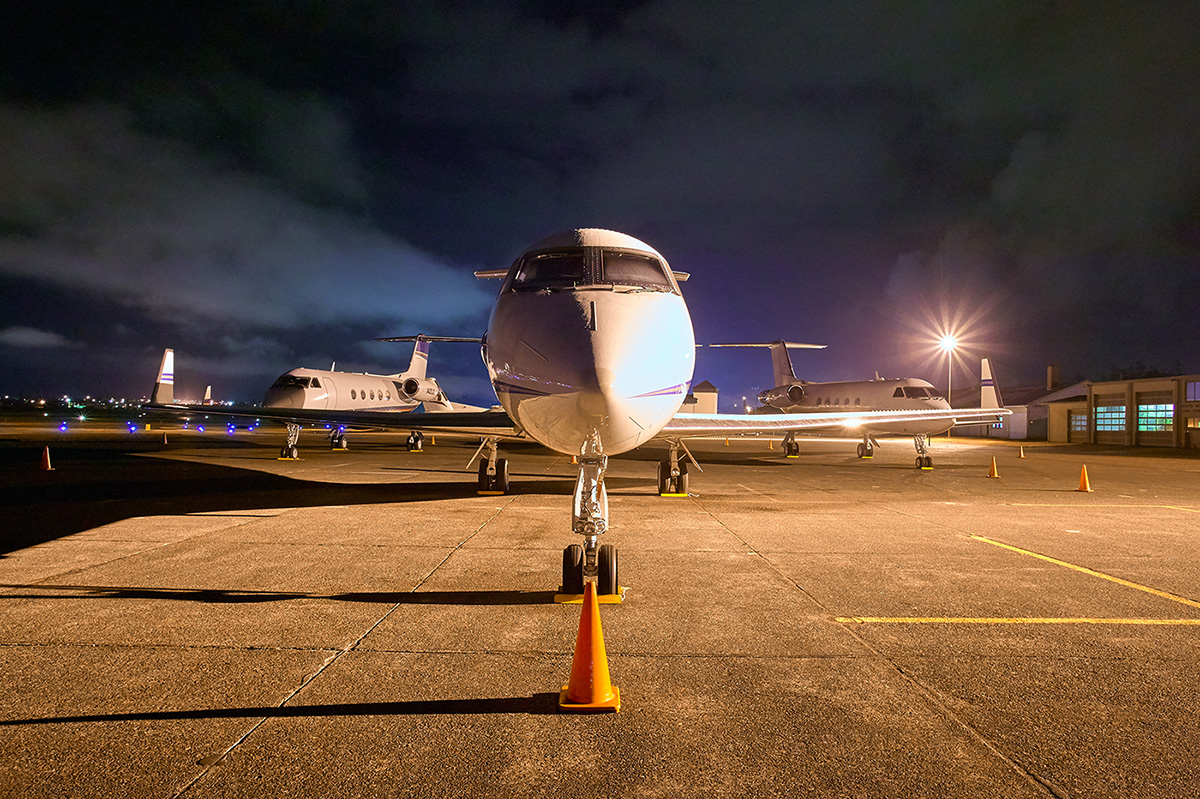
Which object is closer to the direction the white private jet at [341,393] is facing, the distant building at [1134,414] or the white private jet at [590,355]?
the white private jet

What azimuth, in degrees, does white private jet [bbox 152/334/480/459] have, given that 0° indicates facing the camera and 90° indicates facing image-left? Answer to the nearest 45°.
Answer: approximately 45°

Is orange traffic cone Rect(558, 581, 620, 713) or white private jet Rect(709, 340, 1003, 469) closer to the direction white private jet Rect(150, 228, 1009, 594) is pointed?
the orange traffic cone

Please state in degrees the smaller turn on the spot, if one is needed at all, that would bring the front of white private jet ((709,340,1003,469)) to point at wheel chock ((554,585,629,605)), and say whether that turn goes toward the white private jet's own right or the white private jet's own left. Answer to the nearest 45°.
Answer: approximately 45° to the white private jet's own right

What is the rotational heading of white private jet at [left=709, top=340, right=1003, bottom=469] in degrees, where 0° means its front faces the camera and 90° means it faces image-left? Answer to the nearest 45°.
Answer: approximately 315°

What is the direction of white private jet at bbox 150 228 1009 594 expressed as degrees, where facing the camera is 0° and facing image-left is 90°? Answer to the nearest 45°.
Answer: approximately 0°
